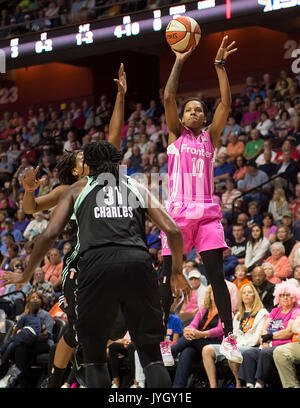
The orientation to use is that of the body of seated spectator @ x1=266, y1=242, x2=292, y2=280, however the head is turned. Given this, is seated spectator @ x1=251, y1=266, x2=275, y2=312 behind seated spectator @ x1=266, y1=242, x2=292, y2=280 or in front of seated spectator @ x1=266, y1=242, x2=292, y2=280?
in front

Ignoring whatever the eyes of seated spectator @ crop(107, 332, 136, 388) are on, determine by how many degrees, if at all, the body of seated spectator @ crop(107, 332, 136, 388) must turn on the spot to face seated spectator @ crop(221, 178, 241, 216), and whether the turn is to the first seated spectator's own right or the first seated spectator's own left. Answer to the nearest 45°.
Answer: approximately 180°

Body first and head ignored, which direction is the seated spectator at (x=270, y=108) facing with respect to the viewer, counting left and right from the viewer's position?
facing the viewer and to the left of the viewer

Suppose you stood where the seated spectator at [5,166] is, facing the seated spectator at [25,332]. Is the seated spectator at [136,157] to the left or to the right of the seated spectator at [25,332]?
left

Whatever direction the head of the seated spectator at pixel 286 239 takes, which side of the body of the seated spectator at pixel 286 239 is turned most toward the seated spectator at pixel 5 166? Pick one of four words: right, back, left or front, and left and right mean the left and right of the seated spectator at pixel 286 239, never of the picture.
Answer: right

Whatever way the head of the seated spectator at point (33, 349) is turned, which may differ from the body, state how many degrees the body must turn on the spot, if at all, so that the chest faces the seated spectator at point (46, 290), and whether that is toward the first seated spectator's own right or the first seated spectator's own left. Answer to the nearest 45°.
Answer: approximately 135° to the first seated spectator's own right

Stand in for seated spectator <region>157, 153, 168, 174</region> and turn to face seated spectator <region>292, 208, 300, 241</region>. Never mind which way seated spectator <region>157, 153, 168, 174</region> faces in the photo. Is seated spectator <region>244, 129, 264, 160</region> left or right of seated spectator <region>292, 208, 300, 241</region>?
left

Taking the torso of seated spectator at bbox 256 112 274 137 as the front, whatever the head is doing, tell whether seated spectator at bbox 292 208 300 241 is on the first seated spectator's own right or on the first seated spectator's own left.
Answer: on the first seated spectator's own left

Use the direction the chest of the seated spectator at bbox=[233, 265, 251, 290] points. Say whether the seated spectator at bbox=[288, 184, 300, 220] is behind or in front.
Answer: behind
